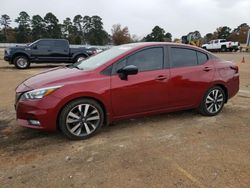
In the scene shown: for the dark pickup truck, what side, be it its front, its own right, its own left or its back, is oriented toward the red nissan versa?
left

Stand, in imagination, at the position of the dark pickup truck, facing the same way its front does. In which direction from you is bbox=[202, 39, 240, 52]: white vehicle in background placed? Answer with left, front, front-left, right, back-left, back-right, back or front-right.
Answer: back-right

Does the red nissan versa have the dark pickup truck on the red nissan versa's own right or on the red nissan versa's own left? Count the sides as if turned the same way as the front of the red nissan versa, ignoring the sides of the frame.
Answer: on the red nissan versa's own right

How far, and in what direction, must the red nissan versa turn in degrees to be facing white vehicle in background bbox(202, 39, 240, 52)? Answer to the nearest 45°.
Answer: approximately 135° to its right

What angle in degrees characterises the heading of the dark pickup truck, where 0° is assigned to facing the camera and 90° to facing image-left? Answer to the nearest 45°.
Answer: approximately 90°

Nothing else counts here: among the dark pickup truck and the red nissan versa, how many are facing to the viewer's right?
0

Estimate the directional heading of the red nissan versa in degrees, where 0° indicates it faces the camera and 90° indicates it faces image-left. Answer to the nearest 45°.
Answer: approximately 45°

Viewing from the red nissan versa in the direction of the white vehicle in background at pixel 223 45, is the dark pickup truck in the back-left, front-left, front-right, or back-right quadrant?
front-left

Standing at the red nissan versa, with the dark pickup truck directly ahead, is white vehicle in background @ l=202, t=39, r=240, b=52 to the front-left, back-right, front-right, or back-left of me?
front-right
